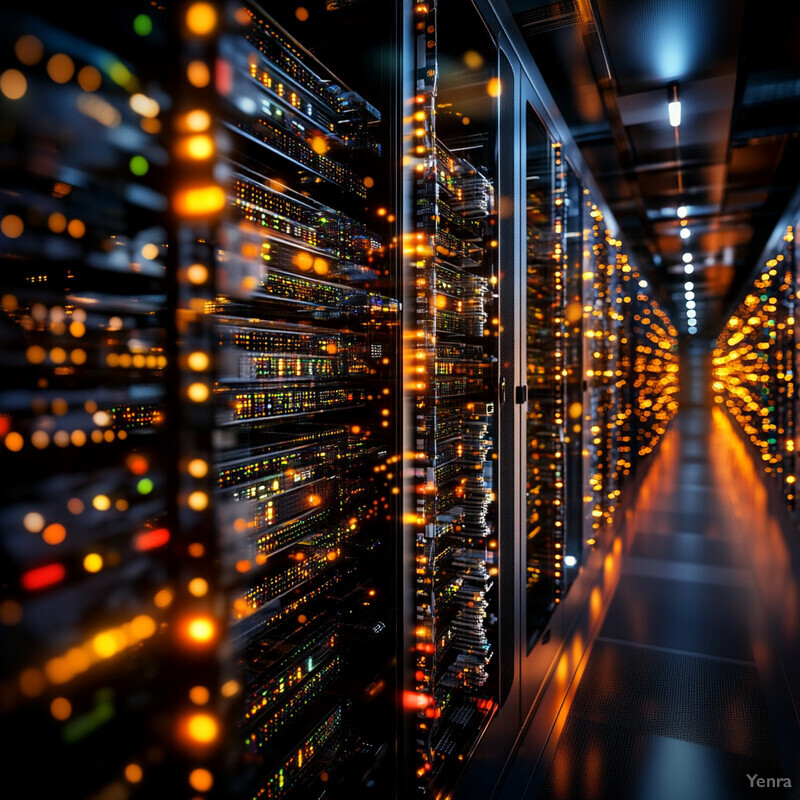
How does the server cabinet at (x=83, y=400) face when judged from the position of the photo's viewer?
facing the viewer and to the right of the viewer

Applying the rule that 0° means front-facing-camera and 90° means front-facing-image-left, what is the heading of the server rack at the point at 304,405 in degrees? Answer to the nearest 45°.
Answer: approximately 315°

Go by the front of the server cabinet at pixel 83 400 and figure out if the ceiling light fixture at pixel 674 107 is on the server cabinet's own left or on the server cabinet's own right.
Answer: on the server cabinet's own left

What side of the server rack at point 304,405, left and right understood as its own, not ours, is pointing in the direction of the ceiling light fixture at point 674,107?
left
